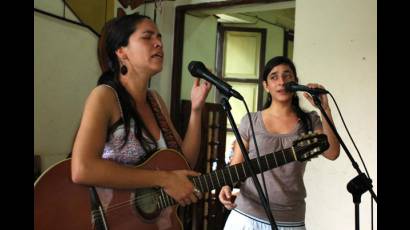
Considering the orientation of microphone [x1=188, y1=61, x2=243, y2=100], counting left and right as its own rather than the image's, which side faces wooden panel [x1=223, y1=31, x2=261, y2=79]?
right

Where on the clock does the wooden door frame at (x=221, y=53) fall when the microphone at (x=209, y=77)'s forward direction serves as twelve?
The wooden door frame is roughly at 3 o'clock from the microphone.

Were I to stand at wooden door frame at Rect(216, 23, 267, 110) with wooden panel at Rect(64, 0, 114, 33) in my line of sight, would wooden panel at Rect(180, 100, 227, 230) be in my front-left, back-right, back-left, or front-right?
front-left

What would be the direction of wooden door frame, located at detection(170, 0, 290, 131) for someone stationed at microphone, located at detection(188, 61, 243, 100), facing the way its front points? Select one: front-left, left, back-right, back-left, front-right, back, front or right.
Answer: right

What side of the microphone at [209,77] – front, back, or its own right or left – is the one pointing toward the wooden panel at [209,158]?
right

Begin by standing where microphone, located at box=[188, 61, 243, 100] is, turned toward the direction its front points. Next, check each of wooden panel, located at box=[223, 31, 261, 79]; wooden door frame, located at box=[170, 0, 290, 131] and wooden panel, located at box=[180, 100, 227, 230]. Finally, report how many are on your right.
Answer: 3

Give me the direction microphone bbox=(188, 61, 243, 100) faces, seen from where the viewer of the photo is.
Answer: facing to the left of the viewer

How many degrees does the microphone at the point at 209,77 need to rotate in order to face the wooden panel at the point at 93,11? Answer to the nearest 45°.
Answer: approximately 45° to its right

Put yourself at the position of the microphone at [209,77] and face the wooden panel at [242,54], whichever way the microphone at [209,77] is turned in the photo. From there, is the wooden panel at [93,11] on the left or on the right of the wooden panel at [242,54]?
left
